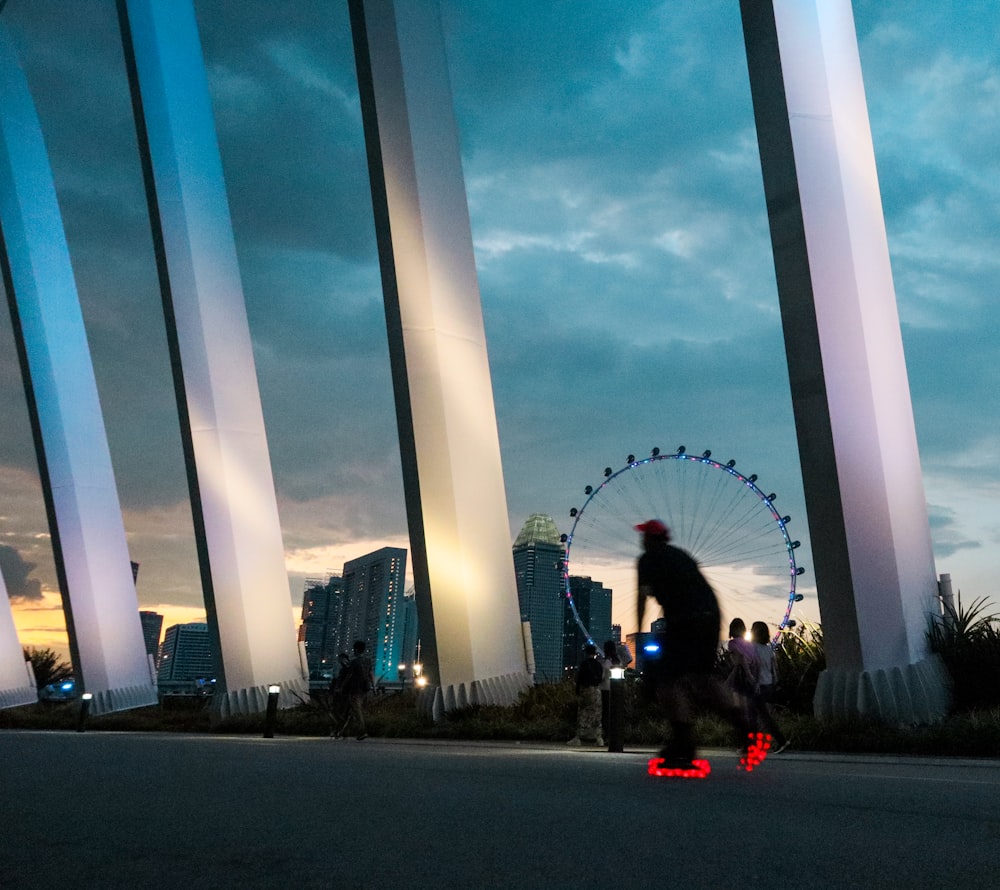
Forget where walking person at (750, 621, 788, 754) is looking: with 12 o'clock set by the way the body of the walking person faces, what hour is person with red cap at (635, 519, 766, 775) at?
The person with red cap is roughly at 9 o'clock from the walking person.

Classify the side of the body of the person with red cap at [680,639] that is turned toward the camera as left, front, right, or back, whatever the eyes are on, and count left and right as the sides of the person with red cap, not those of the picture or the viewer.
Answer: left

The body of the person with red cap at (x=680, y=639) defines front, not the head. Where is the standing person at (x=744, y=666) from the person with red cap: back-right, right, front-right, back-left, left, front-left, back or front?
right

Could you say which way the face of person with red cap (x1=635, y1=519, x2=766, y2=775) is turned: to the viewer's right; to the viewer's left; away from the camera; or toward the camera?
to the viewer's left

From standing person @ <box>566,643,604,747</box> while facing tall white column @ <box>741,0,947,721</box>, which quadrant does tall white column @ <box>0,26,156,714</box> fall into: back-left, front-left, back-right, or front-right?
back-left

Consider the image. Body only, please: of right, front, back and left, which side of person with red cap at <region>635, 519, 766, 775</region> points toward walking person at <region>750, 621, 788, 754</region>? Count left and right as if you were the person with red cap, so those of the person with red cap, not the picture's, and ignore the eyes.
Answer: right
